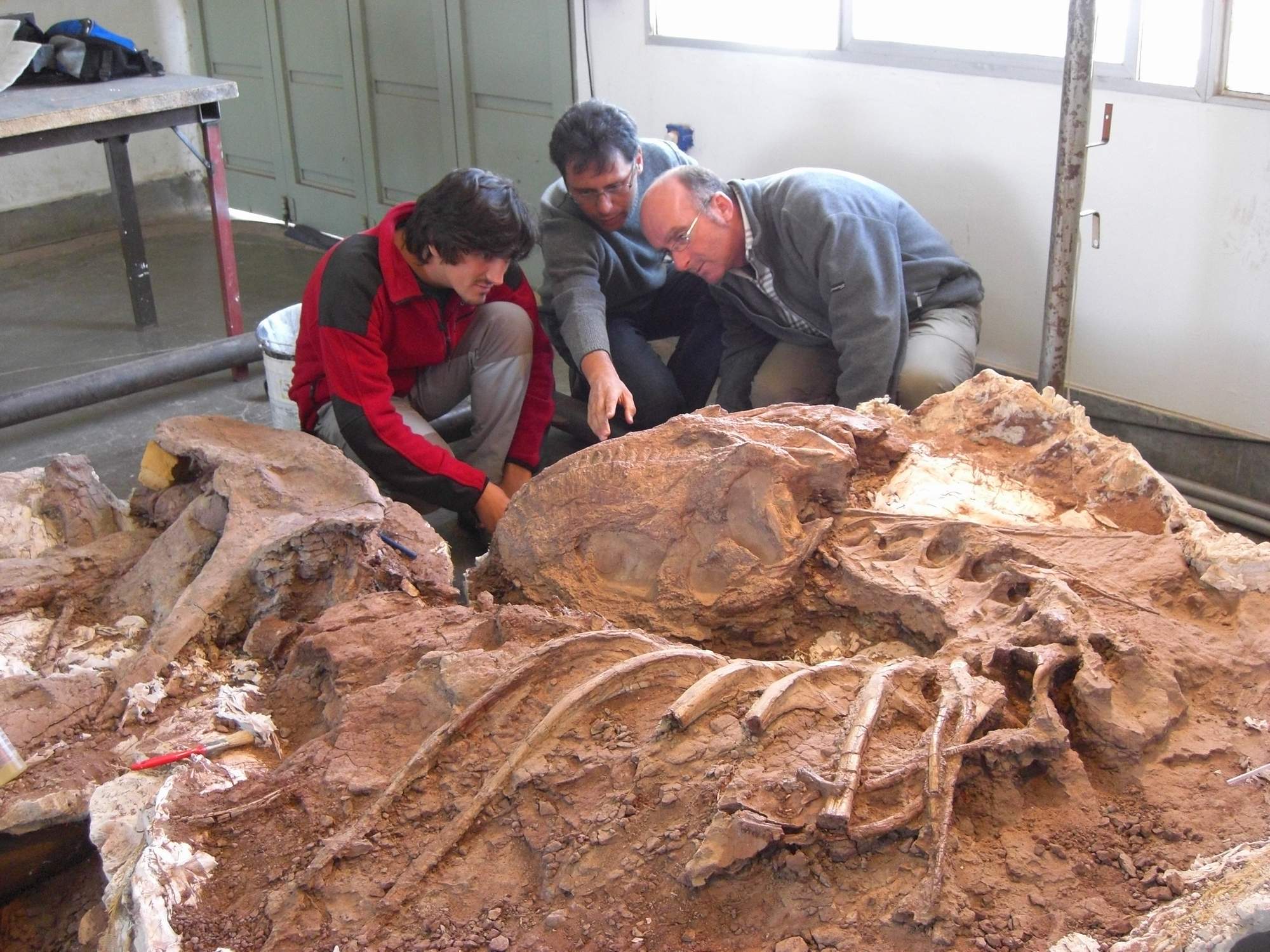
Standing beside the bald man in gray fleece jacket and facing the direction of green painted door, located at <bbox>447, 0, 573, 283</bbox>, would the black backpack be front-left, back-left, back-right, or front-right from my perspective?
front-left

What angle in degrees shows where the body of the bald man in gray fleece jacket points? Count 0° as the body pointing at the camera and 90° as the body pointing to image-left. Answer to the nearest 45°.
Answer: approximately 45°

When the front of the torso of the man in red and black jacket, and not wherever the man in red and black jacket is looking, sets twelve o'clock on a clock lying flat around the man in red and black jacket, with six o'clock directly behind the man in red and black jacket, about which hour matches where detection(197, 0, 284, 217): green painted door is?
The green painted door is roughly at 7 o'clock from the man in red and black jacket.

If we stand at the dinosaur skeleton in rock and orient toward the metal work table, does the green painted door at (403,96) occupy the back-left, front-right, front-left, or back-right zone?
front-right

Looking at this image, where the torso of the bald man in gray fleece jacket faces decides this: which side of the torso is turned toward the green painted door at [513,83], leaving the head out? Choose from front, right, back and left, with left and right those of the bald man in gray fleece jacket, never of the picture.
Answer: right

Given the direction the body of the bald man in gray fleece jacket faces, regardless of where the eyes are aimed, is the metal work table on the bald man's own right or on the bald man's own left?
on the bald man's own right

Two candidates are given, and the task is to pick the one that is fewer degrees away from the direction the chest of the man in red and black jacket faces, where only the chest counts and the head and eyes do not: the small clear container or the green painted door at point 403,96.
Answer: the small clear container

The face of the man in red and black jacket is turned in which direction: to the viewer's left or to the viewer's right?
to the viewer's right

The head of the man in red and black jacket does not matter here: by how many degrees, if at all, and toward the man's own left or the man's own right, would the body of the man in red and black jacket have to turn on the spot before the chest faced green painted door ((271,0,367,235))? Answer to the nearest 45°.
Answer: approximately 135° to the man's own left

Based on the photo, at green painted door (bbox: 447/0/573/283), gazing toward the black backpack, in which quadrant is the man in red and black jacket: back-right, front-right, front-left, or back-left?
front-left

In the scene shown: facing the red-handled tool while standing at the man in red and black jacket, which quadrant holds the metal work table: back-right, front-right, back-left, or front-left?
back-right

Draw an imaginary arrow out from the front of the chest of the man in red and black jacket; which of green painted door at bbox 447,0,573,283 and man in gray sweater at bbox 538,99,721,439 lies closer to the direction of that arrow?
the man in gray sweater

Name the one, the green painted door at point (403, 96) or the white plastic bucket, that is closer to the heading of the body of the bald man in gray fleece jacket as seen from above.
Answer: the white plastic bucket

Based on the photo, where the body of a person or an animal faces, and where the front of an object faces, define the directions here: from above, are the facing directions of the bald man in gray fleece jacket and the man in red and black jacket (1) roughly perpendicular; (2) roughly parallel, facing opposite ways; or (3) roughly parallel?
roughly perpendicular

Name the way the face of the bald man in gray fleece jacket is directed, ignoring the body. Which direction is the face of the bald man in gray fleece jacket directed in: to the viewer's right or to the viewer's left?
to the viewer's left
